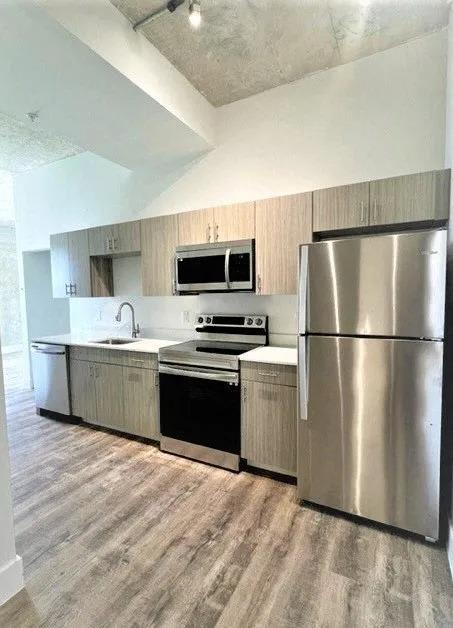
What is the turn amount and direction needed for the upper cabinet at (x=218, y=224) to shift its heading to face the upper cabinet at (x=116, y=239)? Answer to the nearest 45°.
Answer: approximately 90° to its right

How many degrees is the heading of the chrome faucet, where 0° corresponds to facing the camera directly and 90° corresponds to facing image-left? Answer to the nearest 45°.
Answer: approximately 45°

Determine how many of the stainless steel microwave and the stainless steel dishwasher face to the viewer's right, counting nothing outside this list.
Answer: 0

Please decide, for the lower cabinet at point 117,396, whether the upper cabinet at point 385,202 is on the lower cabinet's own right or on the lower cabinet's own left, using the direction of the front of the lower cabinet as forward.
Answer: on the lower cabinet's own left

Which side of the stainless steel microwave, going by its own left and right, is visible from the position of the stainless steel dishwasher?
right

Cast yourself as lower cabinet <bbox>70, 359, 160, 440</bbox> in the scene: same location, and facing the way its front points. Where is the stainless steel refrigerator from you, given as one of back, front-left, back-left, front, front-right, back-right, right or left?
left

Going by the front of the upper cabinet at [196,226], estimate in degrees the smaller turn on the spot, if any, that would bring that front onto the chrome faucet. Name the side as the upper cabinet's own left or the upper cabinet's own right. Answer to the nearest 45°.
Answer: approximately 90° to the upper cabinet's own right

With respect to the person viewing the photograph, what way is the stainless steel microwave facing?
facing the viewer and to the left of the viewer
